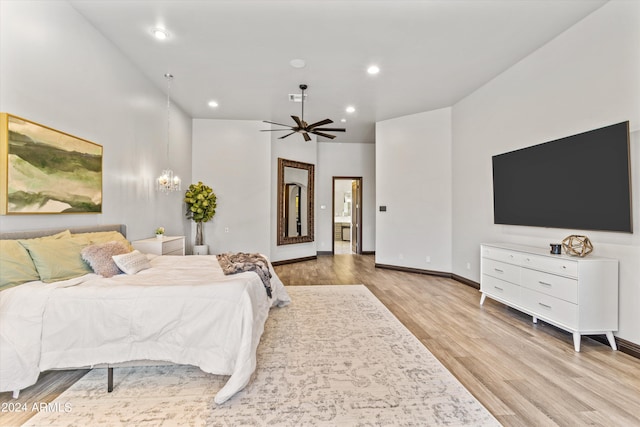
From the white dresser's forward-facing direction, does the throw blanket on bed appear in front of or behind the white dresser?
in front

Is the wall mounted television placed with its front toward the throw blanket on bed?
yes

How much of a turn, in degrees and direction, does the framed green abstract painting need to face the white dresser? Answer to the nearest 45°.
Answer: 0° — it already faces it

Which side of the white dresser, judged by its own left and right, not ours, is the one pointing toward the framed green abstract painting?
front

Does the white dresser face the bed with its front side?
yes

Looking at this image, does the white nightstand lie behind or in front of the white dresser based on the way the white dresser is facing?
in front

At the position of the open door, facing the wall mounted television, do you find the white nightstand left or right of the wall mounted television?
right

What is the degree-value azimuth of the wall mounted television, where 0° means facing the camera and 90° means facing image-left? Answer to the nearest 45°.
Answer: approximately 45°

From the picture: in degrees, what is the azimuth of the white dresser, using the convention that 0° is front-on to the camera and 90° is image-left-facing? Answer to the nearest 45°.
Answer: approximately 45°

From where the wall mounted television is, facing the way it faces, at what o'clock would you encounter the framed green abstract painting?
The framed green abstract painting is roughly at 12 o'clock from the wall mounted television.

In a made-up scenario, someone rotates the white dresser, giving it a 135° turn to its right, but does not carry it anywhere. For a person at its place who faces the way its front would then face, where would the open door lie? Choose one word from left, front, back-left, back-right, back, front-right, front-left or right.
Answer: front-left

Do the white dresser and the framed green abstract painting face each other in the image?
yes

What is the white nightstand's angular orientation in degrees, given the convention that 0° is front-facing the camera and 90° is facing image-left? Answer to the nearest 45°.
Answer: approximately 315°
